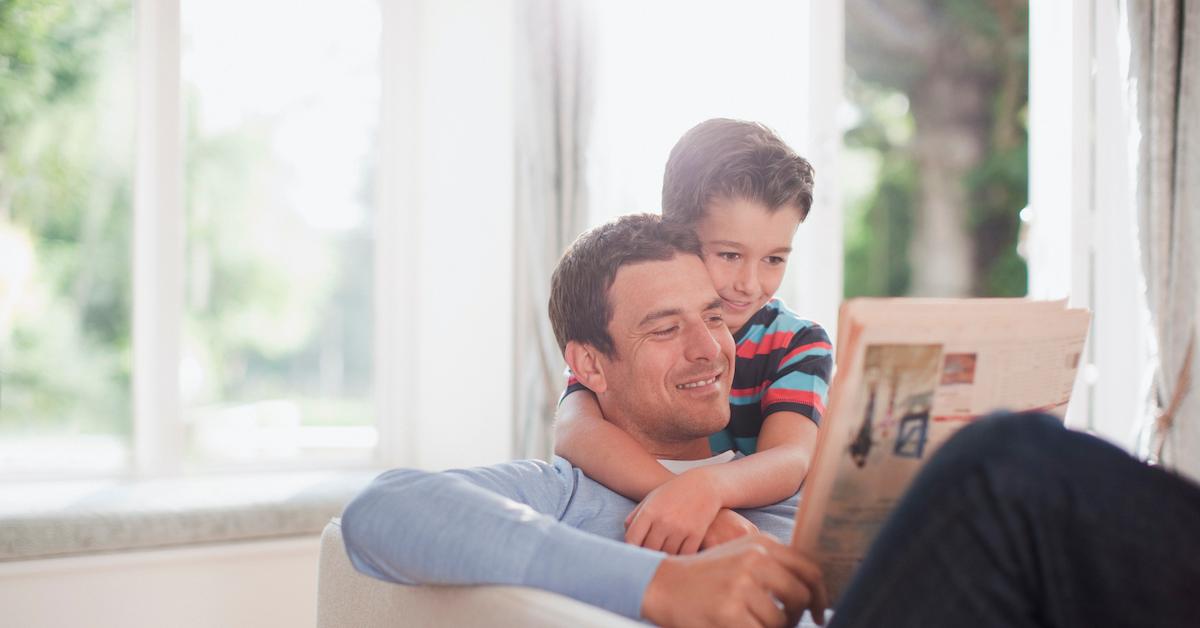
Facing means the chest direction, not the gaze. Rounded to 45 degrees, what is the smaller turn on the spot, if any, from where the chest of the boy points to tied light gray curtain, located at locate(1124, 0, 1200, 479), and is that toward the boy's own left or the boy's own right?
approximately 135° to the boy's own left

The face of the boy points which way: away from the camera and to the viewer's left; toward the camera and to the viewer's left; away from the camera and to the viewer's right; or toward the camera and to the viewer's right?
toward the camera and to the viewer's right

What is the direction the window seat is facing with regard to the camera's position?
facing the viewer

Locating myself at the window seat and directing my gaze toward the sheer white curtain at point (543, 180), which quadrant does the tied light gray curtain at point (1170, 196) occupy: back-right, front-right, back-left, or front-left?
front-right

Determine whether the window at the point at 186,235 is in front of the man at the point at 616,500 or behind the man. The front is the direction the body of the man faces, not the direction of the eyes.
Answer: behind

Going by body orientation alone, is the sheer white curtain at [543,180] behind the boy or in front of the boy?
behind

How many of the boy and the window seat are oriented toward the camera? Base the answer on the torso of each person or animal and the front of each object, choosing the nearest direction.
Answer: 2

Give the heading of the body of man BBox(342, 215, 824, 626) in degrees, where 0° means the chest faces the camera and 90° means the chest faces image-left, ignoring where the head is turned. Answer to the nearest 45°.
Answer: approximately 315°

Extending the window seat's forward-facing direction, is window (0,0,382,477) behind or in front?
behind

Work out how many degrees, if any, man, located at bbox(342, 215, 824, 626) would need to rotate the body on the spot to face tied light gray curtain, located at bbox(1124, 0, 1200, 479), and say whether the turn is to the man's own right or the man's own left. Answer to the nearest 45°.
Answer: approximately 90° to the man's own left

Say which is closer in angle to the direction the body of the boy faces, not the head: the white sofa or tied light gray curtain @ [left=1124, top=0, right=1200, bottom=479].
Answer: the white sofa

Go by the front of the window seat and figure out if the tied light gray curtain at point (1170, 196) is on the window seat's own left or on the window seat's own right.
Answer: on the window seat's own left
